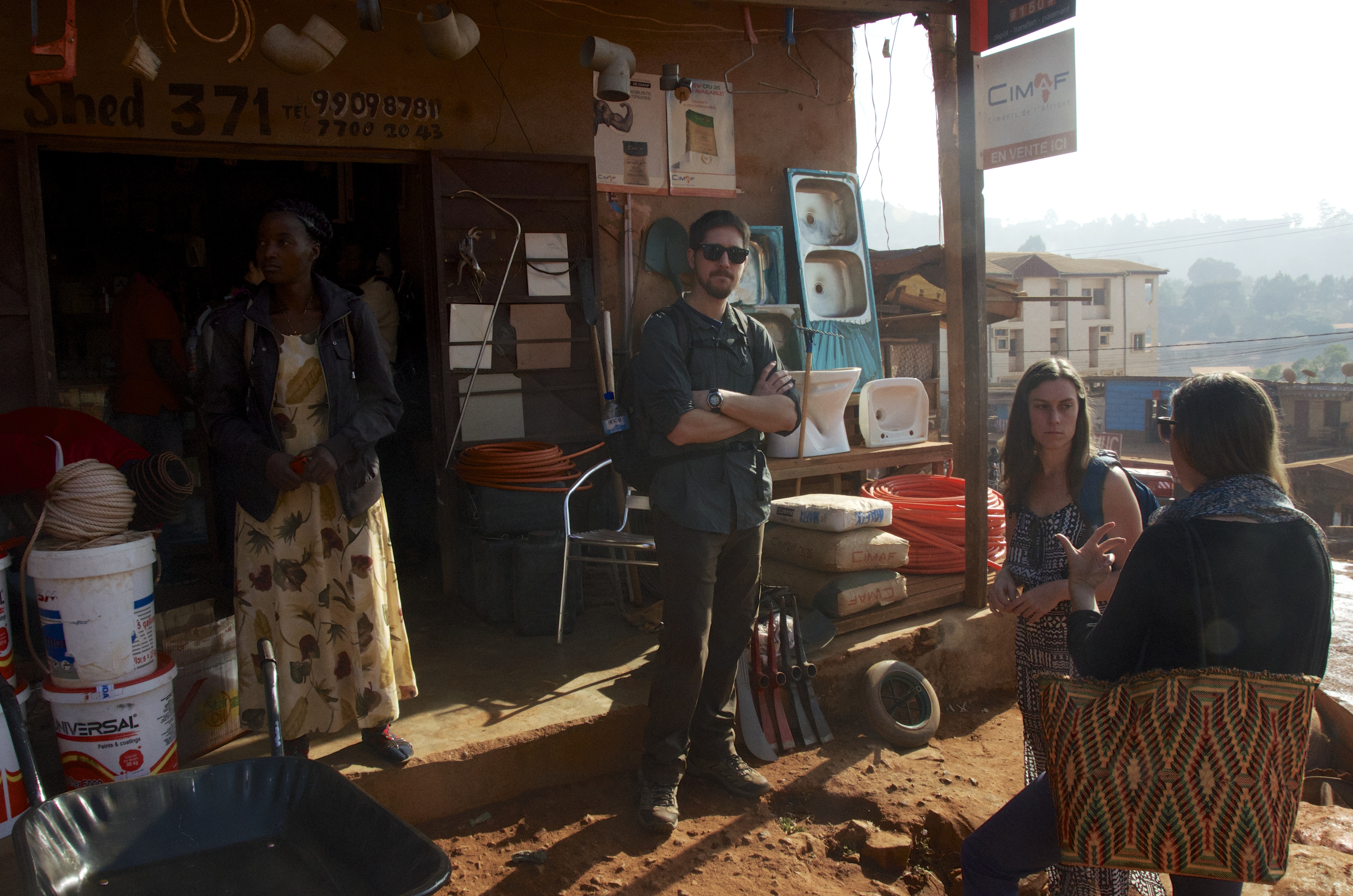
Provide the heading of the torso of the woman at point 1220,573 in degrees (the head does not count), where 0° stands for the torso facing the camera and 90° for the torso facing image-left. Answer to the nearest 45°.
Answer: approximately 135°

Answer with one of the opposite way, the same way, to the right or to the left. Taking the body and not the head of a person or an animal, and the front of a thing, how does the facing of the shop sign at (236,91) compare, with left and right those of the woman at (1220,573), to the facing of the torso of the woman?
the opposite way

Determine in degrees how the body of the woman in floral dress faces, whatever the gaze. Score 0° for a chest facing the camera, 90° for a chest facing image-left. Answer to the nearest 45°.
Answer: approximately 0°

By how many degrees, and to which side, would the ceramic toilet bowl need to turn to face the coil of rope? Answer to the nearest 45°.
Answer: approximately 135° to its right

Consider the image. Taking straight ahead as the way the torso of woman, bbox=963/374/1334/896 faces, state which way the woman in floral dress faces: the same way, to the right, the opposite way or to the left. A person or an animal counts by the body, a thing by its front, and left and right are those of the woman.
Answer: the opposite way

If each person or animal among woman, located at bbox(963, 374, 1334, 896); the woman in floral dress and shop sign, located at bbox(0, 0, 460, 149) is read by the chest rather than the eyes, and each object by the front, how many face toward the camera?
2
